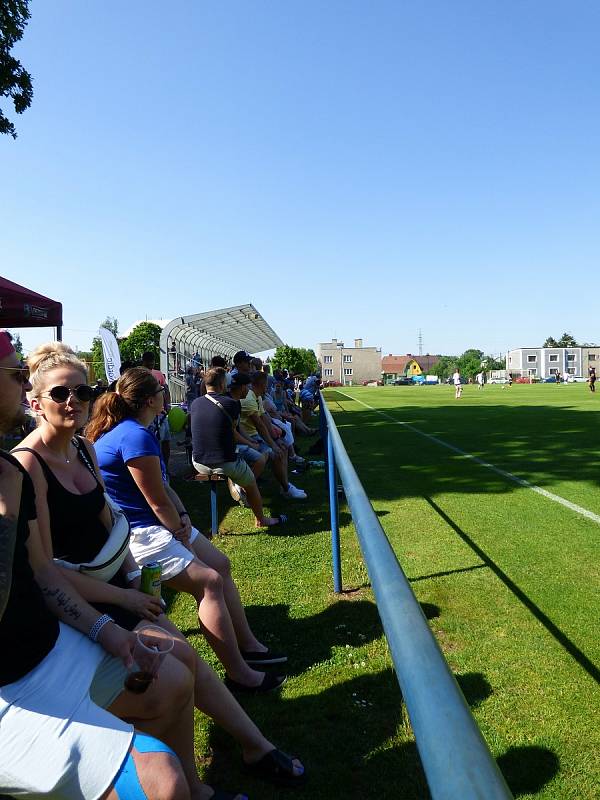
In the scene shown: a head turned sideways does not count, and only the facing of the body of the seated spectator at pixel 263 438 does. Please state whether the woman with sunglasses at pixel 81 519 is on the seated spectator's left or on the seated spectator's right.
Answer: on the seated spectator's right

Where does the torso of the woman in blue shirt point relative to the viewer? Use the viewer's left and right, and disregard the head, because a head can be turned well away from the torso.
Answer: facing to the right of the viewer

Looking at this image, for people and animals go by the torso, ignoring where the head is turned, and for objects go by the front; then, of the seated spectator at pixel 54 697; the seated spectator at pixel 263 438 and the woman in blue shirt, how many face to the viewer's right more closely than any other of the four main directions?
3

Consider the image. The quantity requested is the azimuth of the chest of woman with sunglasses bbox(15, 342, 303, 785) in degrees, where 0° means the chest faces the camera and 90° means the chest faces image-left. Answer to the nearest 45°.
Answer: approximately 315°

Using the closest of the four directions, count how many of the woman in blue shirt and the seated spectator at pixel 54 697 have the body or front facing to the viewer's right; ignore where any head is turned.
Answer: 2

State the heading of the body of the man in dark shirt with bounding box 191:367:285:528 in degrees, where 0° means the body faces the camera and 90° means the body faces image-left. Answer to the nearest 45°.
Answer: approximately 225°

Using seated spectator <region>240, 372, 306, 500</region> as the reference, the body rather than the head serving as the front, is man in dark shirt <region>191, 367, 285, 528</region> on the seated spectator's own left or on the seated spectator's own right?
on the seated spectator's own right

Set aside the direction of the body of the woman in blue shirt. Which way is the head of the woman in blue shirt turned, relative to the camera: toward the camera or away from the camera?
away from the camera

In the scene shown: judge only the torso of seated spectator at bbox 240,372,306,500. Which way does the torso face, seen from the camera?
to the viewer's right

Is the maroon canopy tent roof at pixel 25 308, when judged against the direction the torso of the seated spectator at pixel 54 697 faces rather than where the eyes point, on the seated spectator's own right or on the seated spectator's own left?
on the seated spectator's own left

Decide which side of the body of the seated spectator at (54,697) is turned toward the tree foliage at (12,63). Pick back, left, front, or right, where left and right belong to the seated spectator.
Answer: left

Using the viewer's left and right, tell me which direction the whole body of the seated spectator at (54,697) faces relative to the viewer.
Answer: facing to the right of the viewer
